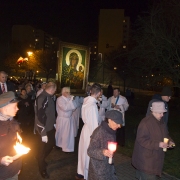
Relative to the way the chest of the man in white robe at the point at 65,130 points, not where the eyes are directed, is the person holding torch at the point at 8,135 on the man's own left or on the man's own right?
on the man's own right

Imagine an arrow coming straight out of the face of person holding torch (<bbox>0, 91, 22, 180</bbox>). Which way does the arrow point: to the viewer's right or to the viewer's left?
to the viewer's right

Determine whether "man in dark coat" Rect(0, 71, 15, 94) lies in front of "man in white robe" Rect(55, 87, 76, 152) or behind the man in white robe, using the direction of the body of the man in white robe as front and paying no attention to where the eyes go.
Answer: behind

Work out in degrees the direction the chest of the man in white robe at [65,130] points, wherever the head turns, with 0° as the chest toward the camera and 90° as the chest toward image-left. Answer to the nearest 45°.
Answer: approximately 315°
